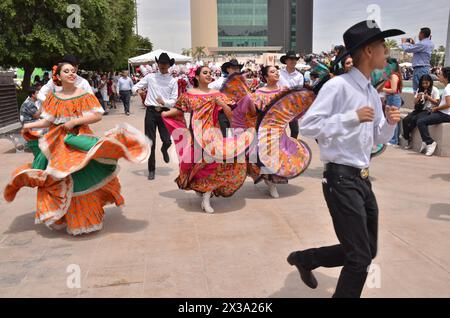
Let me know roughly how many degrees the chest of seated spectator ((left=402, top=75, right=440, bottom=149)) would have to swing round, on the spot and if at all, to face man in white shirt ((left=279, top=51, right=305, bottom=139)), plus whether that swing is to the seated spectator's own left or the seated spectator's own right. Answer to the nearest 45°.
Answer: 0° — they already face them

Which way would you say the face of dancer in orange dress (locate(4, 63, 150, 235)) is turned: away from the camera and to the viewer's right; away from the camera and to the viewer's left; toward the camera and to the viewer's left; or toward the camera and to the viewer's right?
toward the camera and to the viewer's right

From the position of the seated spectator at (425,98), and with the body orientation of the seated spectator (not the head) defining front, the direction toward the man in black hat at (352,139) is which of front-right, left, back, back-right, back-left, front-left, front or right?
front-left

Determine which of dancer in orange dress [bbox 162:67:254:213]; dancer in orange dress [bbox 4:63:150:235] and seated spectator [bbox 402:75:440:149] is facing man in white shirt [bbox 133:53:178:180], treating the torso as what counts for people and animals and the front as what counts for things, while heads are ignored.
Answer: the seated spectator

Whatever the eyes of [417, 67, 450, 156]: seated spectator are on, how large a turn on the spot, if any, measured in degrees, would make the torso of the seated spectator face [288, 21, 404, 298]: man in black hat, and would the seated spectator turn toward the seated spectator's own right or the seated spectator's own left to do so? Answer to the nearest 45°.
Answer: approximately 90° to the seated spectator's own left

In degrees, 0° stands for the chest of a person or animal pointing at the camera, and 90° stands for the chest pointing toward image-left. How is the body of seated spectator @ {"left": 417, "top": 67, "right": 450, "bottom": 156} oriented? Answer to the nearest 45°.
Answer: approximately 90°

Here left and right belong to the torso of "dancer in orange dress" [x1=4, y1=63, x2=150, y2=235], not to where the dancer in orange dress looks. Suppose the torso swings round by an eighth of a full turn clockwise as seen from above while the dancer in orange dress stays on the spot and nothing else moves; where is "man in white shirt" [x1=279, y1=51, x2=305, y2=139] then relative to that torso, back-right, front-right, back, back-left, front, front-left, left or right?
back
